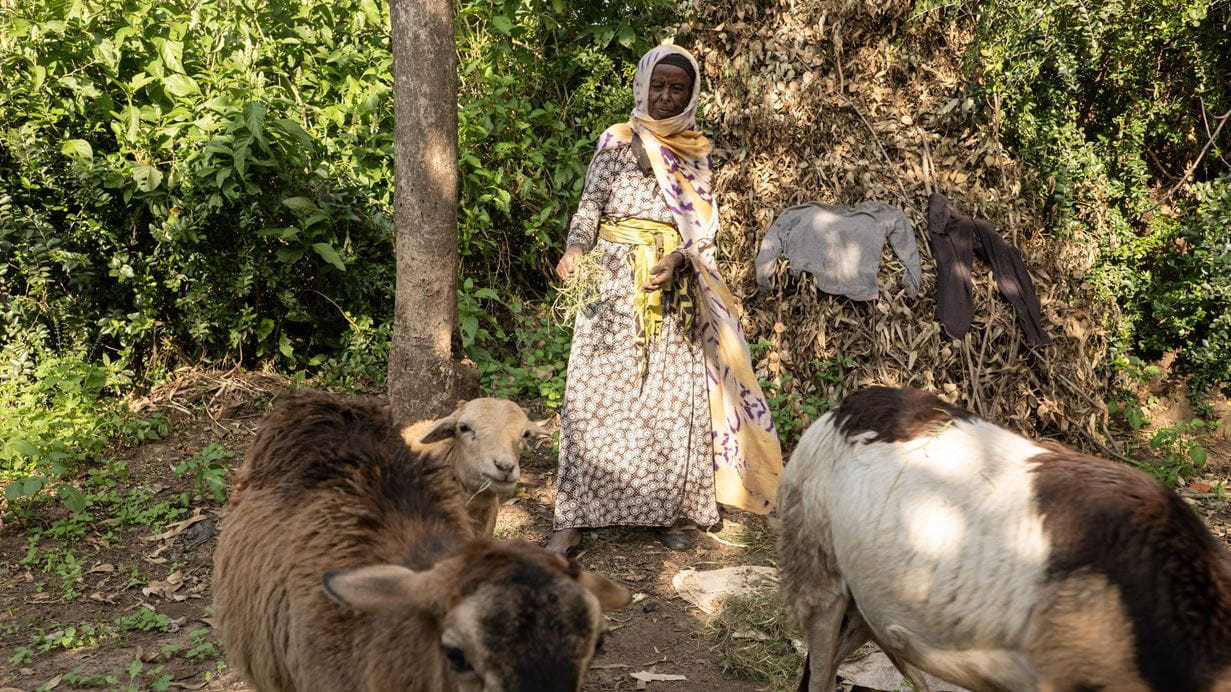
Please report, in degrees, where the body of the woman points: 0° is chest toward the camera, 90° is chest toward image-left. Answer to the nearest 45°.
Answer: approximately 0°

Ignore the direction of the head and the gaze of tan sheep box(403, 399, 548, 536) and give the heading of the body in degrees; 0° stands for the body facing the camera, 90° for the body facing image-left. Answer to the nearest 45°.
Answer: approximately 315°

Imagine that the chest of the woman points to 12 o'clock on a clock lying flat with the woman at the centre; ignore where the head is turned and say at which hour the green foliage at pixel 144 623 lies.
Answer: The green foliage is roughly at 2 o'clock from the woman.

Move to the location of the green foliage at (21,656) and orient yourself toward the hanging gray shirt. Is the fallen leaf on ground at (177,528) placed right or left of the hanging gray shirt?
left

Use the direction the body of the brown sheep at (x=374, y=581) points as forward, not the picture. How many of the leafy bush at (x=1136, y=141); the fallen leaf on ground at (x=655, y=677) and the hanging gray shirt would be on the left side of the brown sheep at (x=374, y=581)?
3

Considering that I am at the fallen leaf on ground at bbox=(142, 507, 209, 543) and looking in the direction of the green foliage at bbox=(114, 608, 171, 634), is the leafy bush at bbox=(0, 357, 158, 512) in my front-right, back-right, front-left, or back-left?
back-right

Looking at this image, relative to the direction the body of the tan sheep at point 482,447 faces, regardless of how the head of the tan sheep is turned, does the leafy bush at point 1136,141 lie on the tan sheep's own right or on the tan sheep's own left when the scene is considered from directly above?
on the tan sheep's own left
